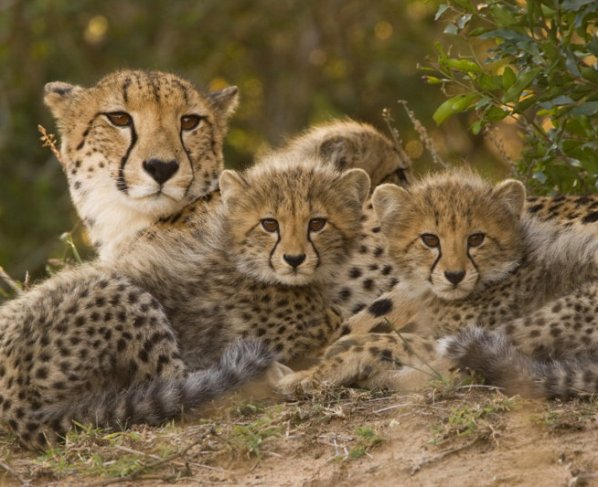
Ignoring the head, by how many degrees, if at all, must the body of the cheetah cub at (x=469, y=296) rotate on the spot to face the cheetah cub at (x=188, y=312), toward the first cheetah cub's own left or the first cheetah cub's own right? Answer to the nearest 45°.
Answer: approximately 45° to the first cheetah cub's own right

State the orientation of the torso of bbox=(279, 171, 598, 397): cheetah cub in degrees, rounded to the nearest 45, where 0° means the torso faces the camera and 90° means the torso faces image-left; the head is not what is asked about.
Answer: approximately 45°

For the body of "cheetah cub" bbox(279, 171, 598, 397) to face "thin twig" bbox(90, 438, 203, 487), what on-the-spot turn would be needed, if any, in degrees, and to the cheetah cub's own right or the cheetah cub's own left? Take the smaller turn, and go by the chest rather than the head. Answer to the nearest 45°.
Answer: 0° — it already faces it

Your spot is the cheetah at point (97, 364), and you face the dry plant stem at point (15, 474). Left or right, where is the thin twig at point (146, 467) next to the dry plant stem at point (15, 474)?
left
